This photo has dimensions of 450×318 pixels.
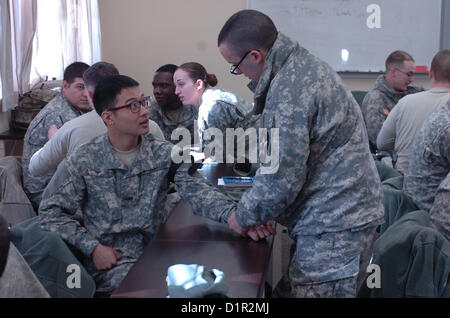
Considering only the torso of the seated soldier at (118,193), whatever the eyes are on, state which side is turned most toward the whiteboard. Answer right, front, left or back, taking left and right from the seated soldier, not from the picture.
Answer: left

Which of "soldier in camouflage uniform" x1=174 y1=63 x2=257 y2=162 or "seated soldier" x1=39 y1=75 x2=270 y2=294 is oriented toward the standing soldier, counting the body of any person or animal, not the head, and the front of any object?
the seated soldier

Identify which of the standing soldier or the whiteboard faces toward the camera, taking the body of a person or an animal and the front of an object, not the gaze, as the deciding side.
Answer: the whiteboard

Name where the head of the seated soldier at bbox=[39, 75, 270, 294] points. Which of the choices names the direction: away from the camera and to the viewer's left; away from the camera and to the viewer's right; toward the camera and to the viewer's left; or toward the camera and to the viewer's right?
toward the camera and to the viewer's right

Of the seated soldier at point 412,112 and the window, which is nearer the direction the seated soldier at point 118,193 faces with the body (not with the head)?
the seated soldier

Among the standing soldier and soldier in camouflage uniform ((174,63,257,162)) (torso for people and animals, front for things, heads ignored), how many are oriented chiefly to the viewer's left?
2

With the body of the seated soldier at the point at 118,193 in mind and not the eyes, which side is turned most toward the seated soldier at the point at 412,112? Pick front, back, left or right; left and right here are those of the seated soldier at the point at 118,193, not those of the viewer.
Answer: left

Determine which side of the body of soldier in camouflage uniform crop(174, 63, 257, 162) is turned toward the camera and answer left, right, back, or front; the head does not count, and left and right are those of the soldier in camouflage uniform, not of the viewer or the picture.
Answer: left

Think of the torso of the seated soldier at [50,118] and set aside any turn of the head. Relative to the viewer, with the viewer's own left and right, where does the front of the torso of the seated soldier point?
facing the viewer and to the right of the viewer

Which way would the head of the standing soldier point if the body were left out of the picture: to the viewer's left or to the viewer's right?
to the viewer's left

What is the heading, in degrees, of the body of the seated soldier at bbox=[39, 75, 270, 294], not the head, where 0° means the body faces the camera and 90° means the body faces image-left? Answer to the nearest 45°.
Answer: approximately 315°

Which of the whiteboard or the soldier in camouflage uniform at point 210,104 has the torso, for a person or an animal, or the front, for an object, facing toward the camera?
the whiteboard

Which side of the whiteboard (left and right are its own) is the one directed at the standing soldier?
front

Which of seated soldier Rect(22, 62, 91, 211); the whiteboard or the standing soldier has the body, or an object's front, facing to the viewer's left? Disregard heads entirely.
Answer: the standing soldier

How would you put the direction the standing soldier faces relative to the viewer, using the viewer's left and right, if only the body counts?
facing to the left of the viewer
